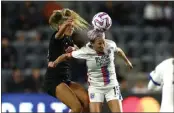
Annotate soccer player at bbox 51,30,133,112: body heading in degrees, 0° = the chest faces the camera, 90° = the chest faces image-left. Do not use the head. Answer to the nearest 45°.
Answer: approximately 0°

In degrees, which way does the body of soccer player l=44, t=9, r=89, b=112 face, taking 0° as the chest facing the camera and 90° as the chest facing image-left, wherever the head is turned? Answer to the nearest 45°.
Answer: approximately 315°

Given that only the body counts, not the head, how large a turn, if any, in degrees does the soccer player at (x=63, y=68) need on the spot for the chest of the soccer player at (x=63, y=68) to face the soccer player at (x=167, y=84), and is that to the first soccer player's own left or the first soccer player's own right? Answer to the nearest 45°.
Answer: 0° — they already face them
